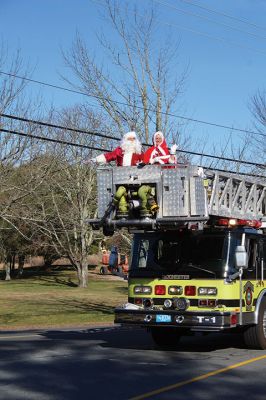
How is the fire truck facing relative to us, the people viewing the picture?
facing the viewer and to the left of the viewer

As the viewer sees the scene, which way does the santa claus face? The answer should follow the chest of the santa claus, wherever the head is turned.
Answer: toward the camera
